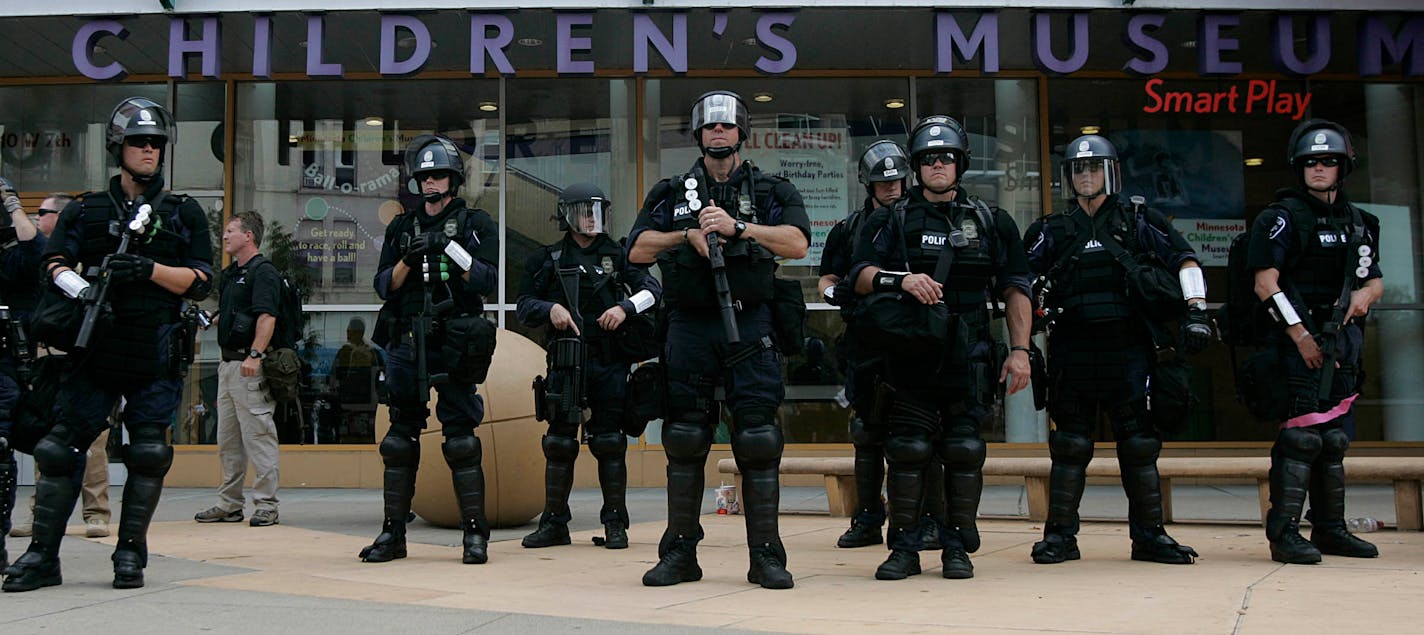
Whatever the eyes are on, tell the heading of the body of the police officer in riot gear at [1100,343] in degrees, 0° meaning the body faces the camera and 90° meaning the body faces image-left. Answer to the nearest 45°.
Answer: approximately 0°

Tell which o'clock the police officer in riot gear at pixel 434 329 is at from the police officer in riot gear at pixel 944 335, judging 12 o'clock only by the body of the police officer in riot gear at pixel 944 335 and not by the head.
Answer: the police officer in riot gear at pixel 434 329 is roughly at 3 o'clock from the police officer in riot gear at pixel 944 335.

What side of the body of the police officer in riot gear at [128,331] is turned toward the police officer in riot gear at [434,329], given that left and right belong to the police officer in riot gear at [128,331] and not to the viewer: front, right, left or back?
left

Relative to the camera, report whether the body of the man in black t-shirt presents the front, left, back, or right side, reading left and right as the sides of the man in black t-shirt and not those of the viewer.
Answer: left

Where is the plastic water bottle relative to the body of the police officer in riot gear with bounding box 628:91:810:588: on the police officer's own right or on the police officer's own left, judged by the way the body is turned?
on the police officer's own left

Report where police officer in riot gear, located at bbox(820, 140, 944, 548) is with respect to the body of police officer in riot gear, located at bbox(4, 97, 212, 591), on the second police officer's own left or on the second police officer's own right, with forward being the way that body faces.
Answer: on the second police officer's own left

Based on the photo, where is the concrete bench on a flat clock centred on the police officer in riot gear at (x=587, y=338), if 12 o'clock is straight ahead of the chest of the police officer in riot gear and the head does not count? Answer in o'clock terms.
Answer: The concrete bench is roughly at 9 o'clock from the police officer in riot gear.

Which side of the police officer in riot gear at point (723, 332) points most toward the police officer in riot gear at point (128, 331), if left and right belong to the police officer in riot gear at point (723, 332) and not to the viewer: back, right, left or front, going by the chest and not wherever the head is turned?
right
